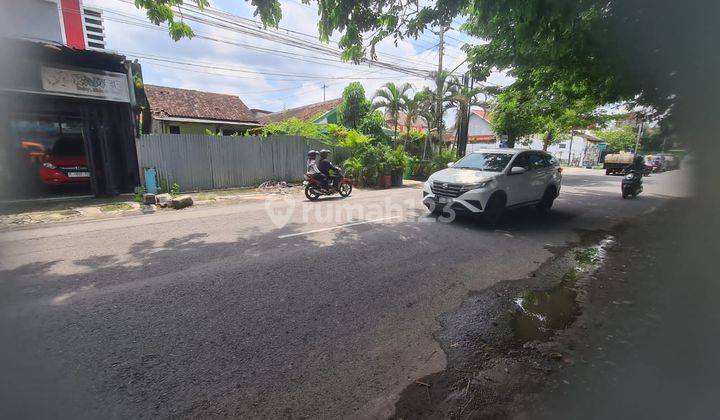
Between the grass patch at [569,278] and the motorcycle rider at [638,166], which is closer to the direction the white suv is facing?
the grass patch

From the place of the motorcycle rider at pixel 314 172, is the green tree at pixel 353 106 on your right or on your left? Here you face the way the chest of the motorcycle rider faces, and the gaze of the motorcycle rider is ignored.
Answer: on your left

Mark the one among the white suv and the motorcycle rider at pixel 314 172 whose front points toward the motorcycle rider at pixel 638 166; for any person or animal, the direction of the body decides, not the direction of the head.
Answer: the motorcycle rider at pixel 314 172

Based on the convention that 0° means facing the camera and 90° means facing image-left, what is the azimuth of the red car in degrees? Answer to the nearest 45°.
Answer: approximately 0°

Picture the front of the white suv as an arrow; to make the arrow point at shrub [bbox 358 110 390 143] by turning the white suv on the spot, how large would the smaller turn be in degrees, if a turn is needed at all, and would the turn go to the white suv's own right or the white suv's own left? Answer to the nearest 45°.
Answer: approximately 90° to the white suv's own right

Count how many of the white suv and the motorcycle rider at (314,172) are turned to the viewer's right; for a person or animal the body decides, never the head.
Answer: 1

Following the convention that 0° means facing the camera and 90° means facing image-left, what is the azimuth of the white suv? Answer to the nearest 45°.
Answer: approximately 45°

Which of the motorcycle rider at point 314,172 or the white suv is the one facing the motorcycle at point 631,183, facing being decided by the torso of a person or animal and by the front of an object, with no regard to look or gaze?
the motorcycle rider

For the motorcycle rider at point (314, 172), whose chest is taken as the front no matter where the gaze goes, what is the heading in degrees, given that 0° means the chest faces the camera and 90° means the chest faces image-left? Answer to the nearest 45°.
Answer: approximately 270°

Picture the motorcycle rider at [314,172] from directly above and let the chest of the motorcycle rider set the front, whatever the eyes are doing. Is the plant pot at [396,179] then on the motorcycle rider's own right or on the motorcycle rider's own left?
on the motorcycle rider's own left

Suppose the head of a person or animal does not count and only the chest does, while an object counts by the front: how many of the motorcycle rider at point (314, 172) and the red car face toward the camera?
1

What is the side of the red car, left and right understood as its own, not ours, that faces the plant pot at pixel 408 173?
left

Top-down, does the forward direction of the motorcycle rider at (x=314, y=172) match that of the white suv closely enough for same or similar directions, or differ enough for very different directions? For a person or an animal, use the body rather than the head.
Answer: very different directions
